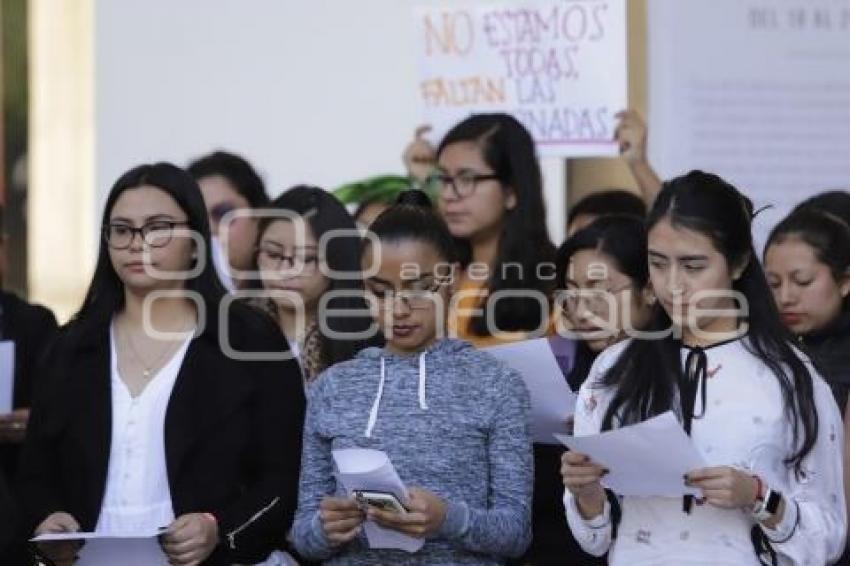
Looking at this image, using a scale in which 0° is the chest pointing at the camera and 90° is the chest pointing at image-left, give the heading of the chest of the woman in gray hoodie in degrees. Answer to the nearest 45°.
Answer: approximately 0°

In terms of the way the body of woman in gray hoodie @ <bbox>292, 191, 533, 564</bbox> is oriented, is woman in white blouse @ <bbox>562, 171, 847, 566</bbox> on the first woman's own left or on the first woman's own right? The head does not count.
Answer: on the first woman's own left

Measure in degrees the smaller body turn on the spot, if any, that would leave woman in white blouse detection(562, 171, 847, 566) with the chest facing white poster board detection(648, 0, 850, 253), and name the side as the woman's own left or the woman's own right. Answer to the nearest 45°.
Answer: approximately 135° to the woman's own right

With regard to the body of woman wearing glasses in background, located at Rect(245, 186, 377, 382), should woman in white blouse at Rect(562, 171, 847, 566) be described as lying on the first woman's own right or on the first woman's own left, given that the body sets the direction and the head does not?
on the first woman's own left

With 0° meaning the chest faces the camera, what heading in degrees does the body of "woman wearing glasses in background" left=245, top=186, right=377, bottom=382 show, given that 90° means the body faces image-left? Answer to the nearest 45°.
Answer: approximately 45°

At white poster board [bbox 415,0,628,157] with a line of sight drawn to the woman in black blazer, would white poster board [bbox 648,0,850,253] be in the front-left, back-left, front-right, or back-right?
back-left
